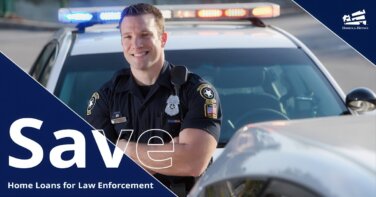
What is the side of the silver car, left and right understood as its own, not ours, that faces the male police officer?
front

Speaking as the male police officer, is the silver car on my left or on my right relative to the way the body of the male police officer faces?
on my left

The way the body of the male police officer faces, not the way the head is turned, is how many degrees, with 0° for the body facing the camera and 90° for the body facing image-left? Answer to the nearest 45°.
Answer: approximately 45°

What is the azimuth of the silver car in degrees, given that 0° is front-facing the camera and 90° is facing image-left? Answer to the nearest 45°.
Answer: approximately 45°
